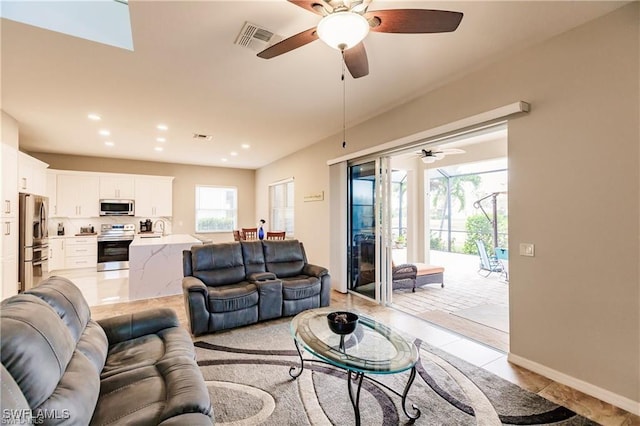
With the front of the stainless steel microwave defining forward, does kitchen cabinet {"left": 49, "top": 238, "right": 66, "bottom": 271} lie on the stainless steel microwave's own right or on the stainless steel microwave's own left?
on the stainless steel microwave's own right

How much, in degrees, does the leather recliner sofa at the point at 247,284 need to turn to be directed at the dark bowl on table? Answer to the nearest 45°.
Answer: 0° — it already faces it

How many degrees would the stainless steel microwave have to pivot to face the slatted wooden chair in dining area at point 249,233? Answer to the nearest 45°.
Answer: approximately 45° to its left

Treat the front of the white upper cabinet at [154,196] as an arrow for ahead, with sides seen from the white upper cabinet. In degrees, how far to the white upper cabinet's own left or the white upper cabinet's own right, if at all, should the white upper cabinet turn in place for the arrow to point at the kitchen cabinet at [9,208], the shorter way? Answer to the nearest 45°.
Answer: approximately 45° to the white upper cabinet's own right

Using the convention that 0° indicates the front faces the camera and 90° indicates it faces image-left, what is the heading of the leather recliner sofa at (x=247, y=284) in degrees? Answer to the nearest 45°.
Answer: approximately 315°

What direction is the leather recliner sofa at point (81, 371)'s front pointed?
to the viewer's right

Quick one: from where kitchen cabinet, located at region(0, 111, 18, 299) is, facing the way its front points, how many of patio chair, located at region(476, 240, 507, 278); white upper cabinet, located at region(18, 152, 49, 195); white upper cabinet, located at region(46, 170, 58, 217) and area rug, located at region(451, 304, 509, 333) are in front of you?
2
